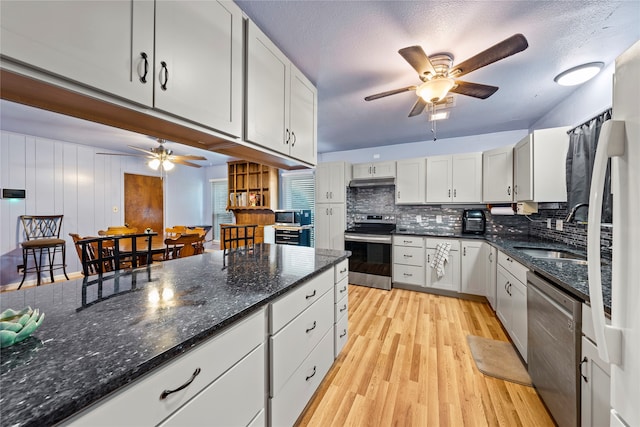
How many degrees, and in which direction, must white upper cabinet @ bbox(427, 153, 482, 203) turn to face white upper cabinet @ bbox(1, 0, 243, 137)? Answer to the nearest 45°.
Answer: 0° — it already faces it

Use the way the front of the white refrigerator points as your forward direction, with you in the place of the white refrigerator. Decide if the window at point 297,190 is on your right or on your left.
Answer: on your right

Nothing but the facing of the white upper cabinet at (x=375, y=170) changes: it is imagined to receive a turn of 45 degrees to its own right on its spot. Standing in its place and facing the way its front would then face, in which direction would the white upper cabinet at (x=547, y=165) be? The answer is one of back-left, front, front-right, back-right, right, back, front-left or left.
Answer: left

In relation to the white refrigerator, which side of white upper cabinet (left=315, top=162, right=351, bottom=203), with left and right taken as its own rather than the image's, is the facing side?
front

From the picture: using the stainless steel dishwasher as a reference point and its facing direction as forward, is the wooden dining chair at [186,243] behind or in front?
in front

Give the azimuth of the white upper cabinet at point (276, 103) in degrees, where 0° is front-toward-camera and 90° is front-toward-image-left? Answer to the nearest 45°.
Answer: approximately 315°

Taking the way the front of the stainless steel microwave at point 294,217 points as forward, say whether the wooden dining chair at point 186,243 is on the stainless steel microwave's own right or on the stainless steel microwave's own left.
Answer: on the stainless steel microwave's own right

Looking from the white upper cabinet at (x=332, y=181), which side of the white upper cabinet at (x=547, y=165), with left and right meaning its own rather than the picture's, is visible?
front

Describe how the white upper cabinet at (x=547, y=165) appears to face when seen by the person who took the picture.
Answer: facing to the left of the viewer

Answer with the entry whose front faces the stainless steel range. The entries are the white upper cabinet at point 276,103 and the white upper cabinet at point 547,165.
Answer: the white upper cabinet at point 547,165

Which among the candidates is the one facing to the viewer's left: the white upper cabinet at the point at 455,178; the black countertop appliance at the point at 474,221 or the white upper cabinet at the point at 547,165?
the white upper cabinet at the point at 547,165

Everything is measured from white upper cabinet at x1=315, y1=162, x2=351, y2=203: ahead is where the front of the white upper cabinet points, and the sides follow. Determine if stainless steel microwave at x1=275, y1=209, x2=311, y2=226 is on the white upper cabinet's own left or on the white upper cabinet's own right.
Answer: on the white upper cabinet's own right

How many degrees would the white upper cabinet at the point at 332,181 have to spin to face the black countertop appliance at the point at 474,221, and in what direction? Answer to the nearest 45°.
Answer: approximately 90° to its left
